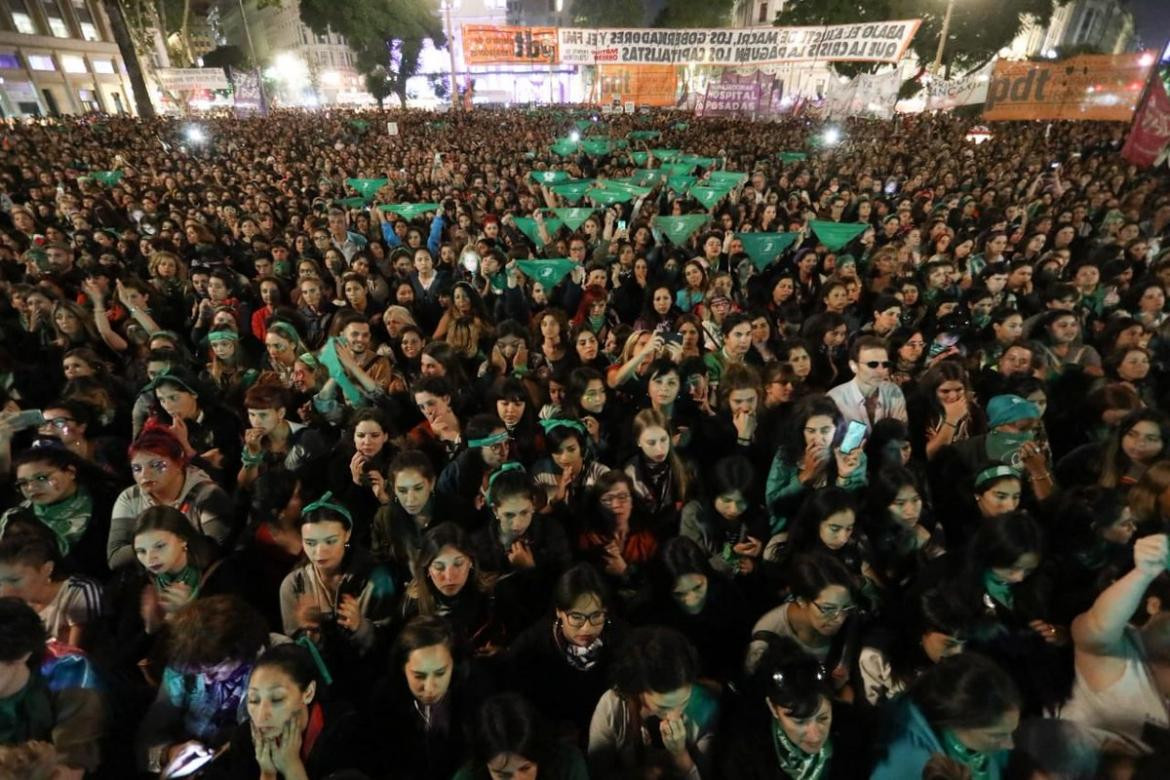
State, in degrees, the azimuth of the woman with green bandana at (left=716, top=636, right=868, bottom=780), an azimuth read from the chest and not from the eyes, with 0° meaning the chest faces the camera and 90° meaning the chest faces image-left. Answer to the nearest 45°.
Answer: approximately 315°

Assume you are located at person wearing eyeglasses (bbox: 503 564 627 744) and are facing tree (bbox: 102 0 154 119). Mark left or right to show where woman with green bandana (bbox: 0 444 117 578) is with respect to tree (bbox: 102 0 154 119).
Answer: left

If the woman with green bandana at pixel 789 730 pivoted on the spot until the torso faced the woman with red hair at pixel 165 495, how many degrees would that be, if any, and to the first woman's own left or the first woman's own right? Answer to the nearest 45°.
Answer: approximately 135° to the first woman's own right

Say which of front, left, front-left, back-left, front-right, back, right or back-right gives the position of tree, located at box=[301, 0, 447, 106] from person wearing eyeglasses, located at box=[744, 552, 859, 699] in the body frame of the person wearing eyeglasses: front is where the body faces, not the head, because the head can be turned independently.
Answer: back

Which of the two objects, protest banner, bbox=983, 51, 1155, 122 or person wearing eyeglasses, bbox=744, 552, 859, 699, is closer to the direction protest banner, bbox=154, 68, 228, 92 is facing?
the person wearing eyeglasses

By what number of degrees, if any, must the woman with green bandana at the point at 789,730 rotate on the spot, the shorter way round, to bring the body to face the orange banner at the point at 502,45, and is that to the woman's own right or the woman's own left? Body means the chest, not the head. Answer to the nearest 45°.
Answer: approximately 180°

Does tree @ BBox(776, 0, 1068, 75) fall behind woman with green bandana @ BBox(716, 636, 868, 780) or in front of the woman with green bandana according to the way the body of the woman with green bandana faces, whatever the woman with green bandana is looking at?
behind

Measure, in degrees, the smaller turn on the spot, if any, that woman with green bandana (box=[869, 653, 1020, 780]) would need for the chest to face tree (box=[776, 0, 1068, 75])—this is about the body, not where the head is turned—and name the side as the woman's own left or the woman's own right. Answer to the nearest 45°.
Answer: approximately 135° to the woman's own left

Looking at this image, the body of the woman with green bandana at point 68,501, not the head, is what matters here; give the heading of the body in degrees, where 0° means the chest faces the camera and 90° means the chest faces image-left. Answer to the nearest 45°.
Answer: approximately 45°

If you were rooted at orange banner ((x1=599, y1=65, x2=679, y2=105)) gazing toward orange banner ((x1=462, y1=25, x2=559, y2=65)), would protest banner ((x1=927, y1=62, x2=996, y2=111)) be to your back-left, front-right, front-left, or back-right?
back-left

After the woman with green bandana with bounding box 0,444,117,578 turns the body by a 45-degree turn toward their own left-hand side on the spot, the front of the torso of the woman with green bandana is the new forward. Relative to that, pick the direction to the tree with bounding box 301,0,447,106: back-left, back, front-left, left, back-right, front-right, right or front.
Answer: back-left
